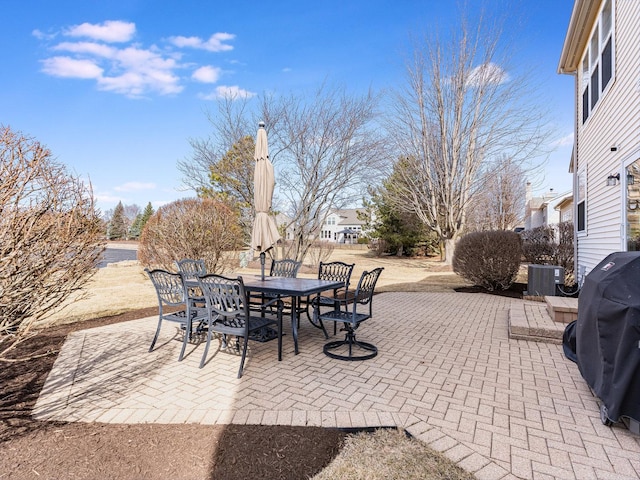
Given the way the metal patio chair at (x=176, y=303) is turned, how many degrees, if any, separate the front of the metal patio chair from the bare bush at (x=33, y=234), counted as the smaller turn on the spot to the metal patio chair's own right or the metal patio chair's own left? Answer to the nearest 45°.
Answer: approximately 180°

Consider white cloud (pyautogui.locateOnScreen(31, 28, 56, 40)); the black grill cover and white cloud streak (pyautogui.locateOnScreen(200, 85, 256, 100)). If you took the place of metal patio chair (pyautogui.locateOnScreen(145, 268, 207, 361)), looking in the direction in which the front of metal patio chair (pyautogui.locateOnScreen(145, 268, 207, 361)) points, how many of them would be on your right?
1

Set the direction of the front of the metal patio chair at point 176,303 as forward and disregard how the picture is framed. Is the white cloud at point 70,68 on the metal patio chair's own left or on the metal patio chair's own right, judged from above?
on the metal patio chair's own left

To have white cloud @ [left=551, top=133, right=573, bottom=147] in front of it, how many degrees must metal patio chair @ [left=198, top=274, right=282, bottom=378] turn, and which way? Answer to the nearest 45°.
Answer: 0° — it already faces it

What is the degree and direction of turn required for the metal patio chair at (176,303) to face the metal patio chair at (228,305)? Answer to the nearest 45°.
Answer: approximately 90° to its right

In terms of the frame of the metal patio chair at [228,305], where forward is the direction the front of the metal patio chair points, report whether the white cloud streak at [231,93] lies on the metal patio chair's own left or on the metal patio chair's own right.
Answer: on the metal patio chair's own left

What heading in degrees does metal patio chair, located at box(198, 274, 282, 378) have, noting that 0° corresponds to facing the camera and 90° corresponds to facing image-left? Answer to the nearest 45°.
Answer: approximately 225°

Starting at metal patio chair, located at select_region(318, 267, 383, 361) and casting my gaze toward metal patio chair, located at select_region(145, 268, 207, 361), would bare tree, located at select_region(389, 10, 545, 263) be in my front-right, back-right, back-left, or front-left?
back-right

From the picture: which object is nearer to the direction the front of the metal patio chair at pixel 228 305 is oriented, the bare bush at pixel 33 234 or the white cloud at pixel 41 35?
the white cloud

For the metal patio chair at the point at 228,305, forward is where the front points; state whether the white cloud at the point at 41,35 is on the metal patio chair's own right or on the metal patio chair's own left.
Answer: on the metal patio chair's own left

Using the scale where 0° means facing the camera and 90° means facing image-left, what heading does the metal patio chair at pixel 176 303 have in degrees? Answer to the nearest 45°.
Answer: approximately 225°
